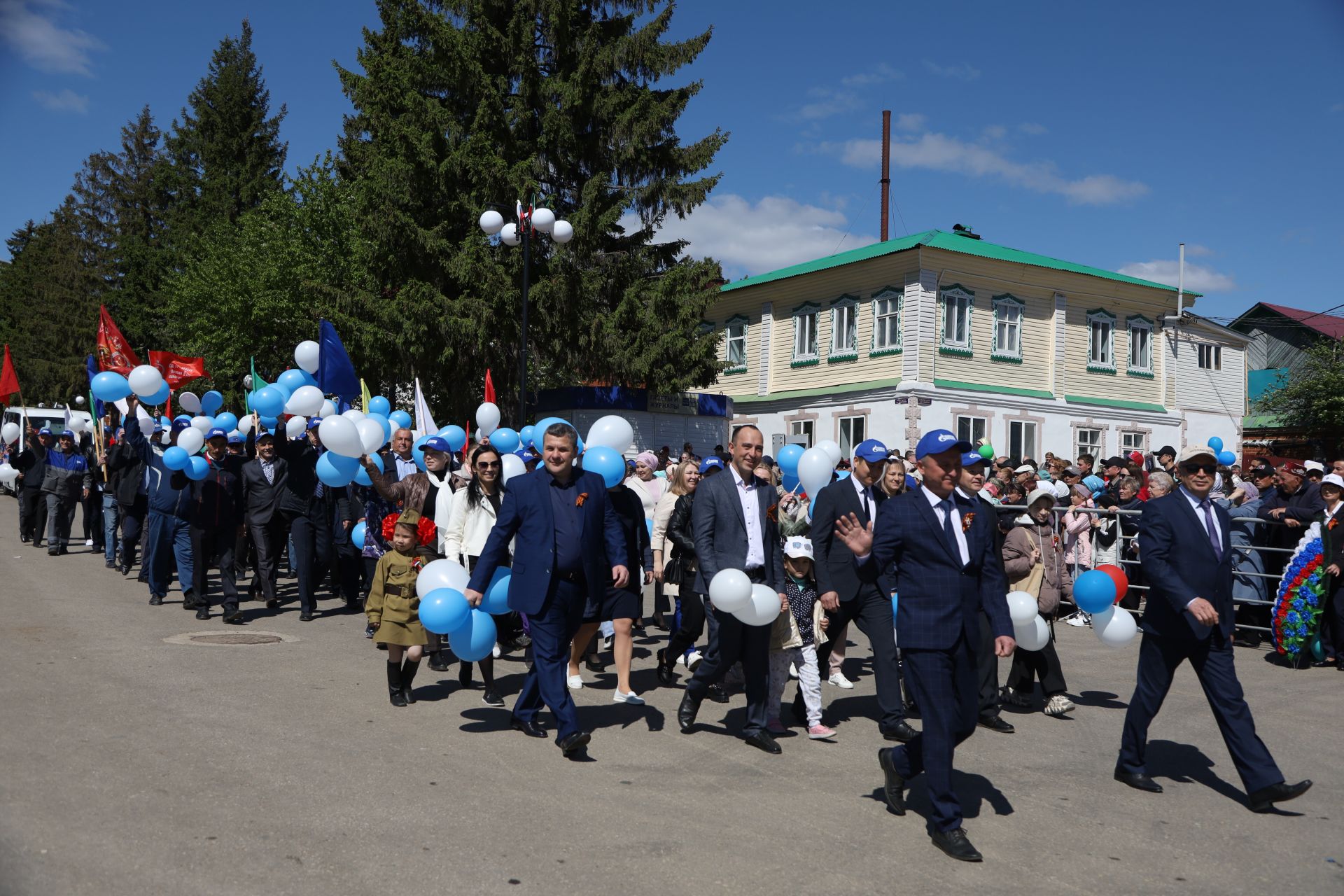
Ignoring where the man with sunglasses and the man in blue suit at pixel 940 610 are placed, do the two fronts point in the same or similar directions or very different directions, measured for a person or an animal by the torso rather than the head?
same or similar directions

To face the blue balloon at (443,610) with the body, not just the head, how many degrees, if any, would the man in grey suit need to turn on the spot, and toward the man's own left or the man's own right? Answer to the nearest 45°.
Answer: approximately 135° to the man's own right

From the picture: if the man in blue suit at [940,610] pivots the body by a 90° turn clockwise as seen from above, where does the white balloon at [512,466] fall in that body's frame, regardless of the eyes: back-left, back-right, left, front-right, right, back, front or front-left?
right

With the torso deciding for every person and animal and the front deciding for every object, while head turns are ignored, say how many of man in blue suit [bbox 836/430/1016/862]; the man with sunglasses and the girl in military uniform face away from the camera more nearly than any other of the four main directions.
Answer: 0

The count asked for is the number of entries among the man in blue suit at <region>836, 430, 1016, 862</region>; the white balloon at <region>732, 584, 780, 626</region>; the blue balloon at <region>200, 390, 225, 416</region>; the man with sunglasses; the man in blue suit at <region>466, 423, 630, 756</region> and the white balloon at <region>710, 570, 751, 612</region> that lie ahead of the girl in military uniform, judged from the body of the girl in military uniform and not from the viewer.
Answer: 5

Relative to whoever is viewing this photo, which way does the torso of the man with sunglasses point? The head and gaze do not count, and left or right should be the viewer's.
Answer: facing the viewer and to the right of the viewer

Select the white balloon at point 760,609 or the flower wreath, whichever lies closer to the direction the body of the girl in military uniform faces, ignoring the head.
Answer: the white balloon

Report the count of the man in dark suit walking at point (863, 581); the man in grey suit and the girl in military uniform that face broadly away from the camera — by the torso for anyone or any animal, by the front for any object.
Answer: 0

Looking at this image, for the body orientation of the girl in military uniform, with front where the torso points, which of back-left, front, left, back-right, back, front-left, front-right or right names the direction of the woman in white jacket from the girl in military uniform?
left

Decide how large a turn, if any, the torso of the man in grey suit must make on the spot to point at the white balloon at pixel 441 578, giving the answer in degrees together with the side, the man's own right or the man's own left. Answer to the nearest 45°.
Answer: approximately 135° to the man's own right

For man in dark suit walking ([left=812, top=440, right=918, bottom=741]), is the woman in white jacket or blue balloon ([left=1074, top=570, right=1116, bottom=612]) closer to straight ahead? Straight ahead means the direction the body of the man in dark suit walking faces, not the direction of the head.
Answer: the blue balloon
